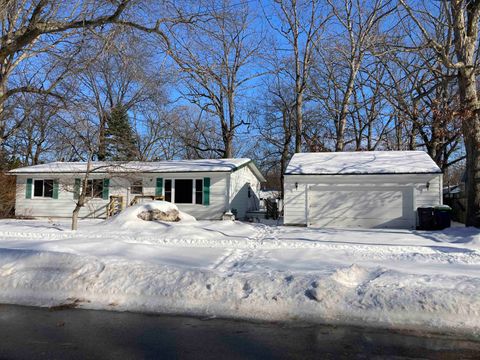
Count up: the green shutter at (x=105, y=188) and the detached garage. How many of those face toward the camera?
2

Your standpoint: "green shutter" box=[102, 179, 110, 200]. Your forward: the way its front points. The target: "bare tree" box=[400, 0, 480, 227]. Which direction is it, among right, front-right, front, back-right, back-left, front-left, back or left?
front-left

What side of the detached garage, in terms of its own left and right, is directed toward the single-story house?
right

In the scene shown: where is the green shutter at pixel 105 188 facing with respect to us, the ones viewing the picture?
facing the viewer

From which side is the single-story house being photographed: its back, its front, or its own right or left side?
front

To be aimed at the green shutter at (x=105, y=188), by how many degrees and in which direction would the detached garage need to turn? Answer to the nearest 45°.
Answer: approximately 90° to its right

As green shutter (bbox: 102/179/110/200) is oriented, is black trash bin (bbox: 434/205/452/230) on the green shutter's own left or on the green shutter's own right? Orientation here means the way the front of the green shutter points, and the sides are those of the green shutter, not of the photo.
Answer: on the green shutter's own left

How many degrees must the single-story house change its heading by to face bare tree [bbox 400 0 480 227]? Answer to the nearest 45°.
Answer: approximately 45° to its left

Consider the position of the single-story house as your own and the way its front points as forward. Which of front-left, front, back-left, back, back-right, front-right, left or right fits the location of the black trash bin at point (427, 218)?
front-left

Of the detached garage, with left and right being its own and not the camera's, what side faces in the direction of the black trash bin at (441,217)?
left

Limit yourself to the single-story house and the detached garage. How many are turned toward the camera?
2

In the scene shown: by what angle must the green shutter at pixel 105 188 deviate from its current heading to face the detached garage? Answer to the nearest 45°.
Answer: approximately 45° to its left
